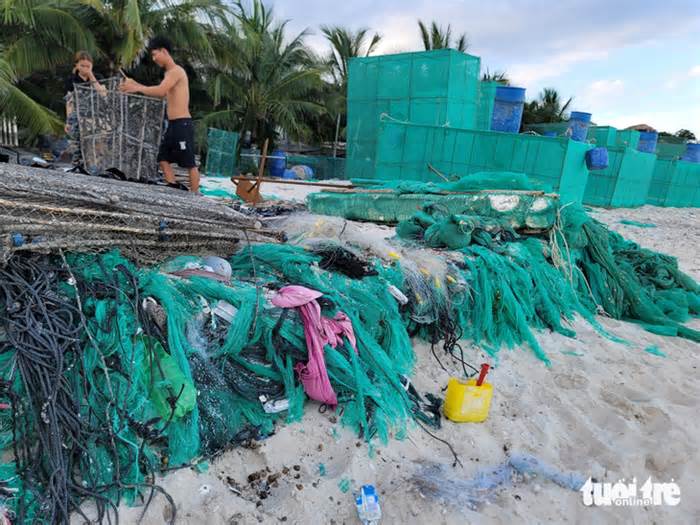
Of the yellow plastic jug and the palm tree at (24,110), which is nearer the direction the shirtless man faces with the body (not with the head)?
the palm tree

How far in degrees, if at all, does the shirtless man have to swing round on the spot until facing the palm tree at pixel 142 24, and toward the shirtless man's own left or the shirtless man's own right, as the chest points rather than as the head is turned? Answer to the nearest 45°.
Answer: approximately 90° to the shirtless man's own right

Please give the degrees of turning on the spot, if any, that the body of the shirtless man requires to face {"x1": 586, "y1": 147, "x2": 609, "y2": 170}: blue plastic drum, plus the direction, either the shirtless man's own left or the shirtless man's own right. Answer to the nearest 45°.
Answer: approximately 180°

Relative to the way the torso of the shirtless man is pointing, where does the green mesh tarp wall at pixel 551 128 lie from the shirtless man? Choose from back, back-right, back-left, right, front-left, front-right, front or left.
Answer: back-right

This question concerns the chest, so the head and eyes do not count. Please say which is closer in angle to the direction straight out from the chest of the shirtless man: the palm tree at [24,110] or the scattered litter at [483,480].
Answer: the palm tree

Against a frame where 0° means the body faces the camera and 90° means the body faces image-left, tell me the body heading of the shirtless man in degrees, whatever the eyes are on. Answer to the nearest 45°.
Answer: approximately 90°

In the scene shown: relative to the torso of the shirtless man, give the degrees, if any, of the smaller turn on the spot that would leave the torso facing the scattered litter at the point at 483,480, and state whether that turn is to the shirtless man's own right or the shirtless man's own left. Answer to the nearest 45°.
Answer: approximately 90° to the shirtless man's own left

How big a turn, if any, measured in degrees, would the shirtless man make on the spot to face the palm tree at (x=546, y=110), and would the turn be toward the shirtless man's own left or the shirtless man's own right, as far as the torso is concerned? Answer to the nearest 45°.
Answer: approximately 135° to the shirtless man's own right

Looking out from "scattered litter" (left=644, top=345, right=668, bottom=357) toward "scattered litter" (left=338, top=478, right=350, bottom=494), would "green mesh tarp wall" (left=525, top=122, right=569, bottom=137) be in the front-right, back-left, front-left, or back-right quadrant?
back-right

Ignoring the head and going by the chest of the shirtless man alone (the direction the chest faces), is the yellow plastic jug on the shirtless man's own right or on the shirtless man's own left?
on the shirtless man's own left
